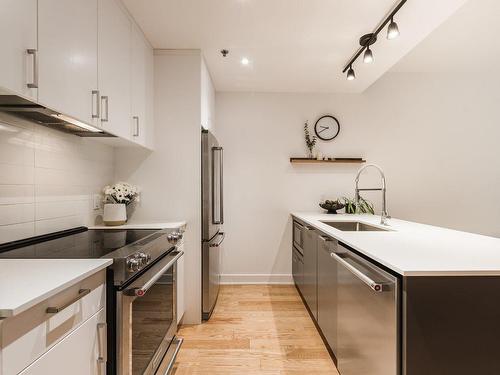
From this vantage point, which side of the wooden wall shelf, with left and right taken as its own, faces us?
front

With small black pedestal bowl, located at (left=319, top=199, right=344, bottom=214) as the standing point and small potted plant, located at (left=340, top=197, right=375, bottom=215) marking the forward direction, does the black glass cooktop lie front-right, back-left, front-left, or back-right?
back-right

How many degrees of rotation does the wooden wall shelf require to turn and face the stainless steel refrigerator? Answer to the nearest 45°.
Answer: approximately 45° to its right

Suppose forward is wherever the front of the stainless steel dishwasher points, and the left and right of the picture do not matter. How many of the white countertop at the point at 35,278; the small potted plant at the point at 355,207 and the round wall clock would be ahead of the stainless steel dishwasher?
1

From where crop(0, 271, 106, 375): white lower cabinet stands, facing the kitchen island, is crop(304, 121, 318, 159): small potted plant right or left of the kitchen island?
left

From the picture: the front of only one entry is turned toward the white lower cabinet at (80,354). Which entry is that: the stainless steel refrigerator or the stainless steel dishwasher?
the stainless steel dishwasher

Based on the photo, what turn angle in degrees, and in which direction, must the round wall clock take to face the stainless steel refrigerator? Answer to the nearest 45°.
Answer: approximately 45° to its right

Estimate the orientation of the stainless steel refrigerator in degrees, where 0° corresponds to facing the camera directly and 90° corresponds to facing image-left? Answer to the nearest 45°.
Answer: approximately 270°

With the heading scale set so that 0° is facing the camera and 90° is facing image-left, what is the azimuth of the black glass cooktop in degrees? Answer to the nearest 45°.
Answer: approximately 315°

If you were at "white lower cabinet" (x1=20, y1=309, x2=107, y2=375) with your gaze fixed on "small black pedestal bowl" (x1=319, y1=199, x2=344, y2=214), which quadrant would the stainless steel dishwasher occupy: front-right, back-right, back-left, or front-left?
front-right

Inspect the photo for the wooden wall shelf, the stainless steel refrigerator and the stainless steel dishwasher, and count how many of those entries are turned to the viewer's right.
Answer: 1

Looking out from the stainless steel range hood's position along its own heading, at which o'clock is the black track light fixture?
The black track light fixture is roughly at 11 o'clock from the stainless steel range hood.

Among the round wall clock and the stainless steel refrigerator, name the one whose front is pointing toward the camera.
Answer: the round wall clock

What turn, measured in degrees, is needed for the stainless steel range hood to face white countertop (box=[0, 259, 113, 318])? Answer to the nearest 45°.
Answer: approximately 45° to its right

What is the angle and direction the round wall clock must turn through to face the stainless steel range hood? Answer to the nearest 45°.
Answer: approximately 45° to its right

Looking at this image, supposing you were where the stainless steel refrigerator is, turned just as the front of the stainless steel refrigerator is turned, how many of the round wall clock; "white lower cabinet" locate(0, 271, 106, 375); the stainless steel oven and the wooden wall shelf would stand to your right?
2

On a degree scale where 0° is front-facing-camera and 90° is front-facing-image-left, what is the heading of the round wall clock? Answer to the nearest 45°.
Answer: approximately 0°

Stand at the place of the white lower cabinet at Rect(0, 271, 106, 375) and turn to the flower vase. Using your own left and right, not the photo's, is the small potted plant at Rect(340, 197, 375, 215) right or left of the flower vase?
right

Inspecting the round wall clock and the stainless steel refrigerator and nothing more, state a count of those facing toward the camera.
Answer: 1
